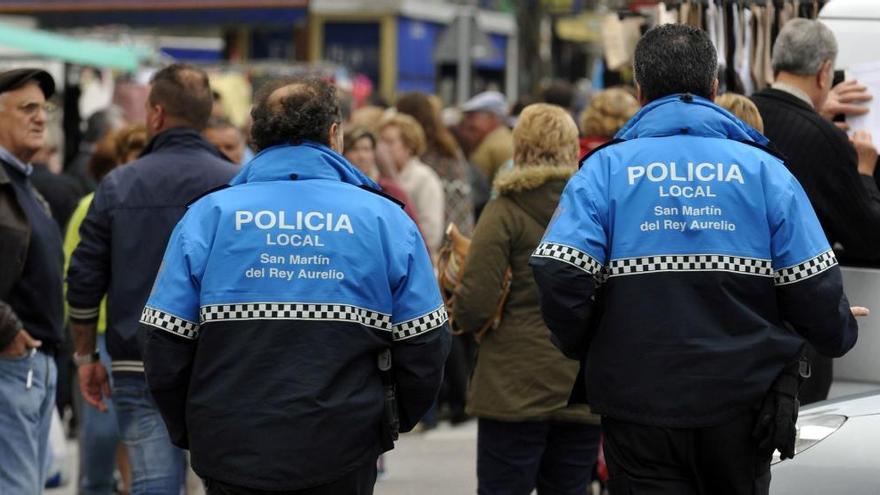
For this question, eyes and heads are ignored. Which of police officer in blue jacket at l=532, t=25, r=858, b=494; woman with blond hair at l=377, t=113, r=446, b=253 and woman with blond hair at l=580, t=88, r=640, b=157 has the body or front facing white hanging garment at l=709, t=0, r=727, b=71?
the police officer in blue jacket

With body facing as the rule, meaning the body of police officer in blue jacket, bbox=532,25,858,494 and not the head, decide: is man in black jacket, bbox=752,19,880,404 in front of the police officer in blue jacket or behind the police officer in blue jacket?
in front

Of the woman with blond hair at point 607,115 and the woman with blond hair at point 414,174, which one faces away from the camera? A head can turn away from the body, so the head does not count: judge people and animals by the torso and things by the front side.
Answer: the woman with blond hair at point 607,115

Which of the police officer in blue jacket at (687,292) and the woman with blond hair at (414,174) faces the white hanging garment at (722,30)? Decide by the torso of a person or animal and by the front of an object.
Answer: the police officer in blue jacket

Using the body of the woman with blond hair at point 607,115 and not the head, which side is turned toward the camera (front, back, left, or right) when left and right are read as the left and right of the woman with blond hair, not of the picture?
back

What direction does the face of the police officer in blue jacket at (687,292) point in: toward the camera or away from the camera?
away from the camera

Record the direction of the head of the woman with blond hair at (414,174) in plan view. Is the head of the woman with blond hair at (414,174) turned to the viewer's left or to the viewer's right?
to the viewer's left

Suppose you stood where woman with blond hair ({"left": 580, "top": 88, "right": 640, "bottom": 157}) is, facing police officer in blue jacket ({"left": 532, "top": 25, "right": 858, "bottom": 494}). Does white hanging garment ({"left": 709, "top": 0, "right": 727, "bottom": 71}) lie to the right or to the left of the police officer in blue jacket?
left

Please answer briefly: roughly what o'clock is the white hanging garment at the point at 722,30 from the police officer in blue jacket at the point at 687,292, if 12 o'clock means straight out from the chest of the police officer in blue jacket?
The white hanging garment is roughly at 12 o'clock from the police officer in blue jacket.

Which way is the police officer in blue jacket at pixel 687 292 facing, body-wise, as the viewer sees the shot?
away from the camera

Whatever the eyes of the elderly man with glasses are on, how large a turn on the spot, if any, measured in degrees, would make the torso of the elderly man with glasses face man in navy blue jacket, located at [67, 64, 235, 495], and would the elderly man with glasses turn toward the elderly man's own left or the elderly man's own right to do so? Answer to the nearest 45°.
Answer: approximately 45° to the elderly man's own left
